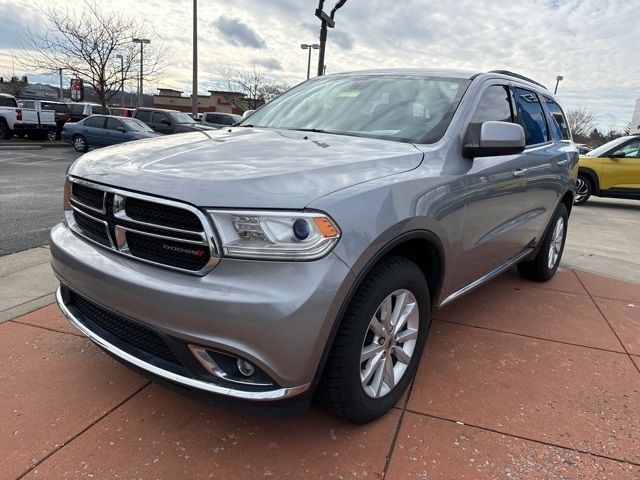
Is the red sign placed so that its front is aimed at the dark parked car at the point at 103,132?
yes

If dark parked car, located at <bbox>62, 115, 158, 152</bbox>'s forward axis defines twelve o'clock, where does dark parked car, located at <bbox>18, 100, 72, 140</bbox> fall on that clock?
dark parked car, located at <bbox>18, 100, 72, 140</bbox> is roughly at 7 o'clock from dark parked car, located at <bbox>62, 115, 158, 152</bbox>.

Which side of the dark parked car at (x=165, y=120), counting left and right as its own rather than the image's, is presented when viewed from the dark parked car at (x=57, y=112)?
back

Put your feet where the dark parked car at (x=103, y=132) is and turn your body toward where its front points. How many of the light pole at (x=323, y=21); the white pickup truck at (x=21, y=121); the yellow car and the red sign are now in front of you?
2

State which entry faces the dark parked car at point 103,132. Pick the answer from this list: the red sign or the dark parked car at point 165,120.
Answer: the red sign

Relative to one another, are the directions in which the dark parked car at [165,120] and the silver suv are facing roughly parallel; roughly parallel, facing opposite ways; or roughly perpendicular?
roughly perpendicular

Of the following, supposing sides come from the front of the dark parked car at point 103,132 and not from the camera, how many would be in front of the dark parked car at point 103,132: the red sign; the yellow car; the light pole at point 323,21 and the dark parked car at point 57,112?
2

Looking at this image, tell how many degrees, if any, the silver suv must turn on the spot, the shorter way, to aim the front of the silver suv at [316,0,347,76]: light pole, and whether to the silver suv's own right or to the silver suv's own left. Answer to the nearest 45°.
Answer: approximately 135° to the silver suv's own right

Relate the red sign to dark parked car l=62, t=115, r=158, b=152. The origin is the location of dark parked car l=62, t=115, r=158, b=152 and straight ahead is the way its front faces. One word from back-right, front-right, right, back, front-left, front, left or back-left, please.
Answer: back-left

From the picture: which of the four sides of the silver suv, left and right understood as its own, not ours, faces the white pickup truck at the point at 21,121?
right
